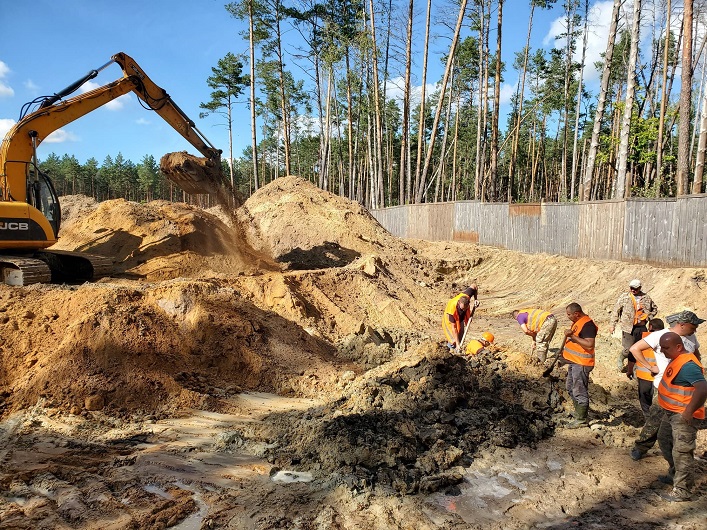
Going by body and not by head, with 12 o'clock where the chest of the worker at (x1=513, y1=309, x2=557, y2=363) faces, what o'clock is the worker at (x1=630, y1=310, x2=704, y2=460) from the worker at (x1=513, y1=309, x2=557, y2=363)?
the worker at (x1=630, y1=310, x2=704, y2=460) is roughly at 8 o'clock from the worker at (x1=513, y1=309, x2=557, y2=363).

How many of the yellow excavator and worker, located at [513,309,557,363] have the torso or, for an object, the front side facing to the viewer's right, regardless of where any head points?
1

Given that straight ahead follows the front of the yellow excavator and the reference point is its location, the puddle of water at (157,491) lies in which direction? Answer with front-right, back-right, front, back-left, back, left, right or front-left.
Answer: right

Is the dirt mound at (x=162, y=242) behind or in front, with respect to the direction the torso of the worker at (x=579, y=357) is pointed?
in front

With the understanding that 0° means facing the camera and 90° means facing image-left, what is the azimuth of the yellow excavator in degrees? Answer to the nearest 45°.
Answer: approximately 270°

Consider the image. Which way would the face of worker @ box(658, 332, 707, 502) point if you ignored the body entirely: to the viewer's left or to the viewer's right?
to the viewer's left

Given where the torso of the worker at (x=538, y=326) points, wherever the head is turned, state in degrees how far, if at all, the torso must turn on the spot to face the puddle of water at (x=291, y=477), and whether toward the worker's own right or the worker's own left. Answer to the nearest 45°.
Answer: approximately 45° to the worker's own left

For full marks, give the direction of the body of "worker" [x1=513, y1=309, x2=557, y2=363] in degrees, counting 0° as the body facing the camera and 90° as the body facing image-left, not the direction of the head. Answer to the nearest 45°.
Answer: approximately 90°

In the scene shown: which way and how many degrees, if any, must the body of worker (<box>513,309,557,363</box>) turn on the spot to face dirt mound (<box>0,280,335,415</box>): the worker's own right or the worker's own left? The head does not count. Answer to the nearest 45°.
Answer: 0° — they already face it

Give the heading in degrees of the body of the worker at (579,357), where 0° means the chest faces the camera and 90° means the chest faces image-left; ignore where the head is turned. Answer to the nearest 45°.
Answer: approximately 90°

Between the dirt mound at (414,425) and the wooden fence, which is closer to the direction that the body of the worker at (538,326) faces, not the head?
the dirt mound

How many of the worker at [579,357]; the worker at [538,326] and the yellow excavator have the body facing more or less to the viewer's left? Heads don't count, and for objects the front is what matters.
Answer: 2
